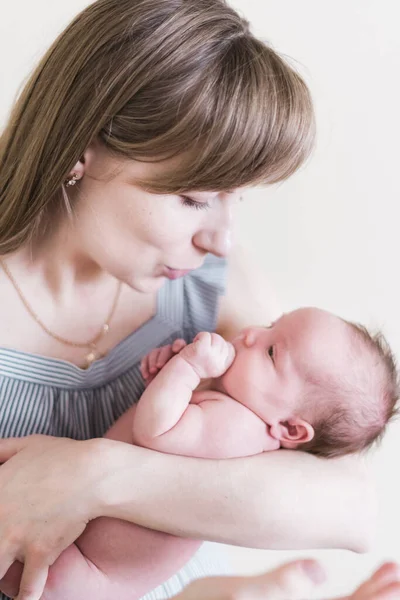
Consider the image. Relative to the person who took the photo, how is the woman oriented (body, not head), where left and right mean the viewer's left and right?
facing the viewer and to the right of the viewer

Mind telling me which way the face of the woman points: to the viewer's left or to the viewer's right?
to the viewer's right
